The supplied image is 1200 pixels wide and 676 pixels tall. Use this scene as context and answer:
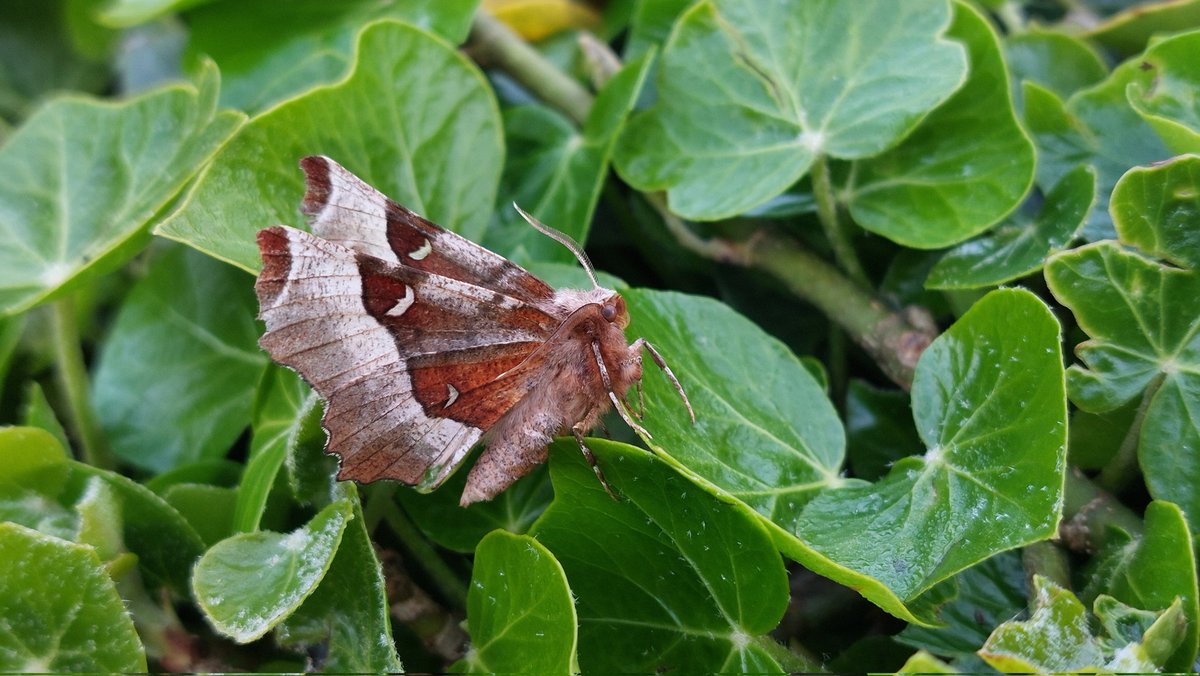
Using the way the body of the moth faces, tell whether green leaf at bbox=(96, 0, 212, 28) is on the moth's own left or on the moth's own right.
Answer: on the moth's own left

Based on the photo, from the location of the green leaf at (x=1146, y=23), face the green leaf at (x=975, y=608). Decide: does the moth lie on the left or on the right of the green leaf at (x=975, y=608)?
right

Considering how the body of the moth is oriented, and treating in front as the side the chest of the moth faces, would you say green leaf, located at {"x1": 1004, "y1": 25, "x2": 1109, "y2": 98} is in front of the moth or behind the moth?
in front

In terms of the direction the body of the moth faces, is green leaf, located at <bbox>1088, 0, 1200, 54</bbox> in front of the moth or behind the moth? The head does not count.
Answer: in front

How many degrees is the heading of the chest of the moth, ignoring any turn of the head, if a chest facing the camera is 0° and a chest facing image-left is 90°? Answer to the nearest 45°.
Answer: approximately 270°
